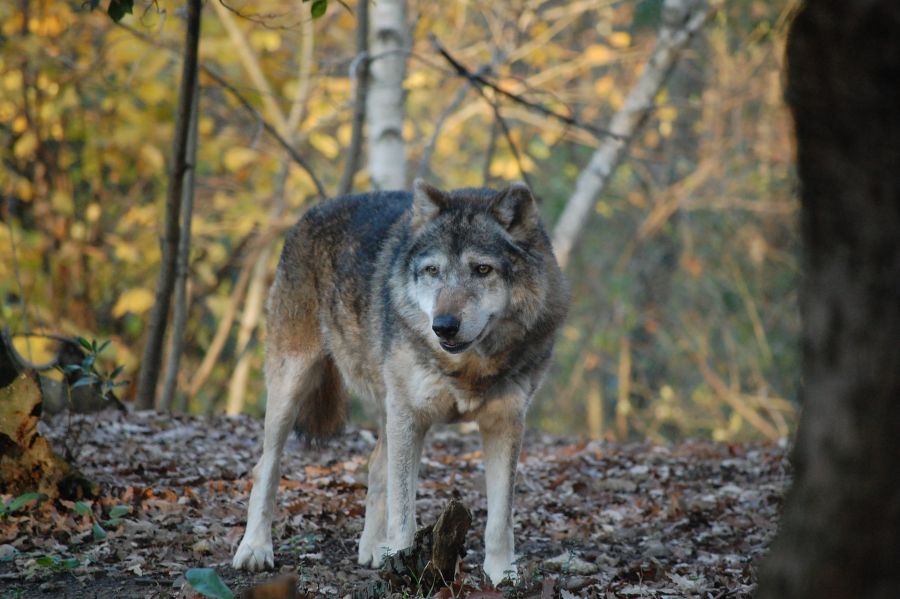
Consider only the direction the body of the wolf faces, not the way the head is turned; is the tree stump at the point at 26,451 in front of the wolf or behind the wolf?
behind

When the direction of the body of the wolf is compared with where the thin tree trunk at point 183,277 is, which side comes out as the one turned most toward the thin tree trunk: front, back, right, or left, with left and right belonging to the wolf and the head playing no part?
back

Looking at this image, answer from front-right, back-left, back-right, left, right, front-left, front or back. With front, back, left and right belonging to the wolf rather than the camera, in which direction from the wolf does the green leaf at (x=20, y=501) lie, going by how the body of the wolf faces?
back-right

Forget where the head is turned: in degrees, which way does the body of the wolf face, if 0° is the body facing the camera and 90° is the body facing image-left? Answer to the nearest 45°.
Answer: approximately 315°

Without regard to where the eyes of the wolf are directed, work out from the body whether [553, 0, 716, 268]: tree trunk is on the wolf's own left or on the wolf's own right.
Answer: on the wolf's own left

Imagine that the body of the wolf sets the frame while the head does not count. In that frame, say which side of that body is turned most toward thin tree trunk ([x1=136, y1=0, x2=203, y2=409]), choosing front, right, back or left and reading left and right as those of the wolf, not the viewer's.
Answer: back

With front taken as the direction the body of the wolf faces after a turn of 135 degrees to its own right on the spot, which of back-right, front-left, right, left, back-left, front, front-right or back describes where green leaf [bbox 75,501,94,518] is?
front

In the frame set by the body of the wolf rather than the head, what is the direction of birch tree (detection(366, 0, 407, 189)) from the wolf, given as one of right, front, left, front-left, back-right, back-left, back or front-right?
back-left

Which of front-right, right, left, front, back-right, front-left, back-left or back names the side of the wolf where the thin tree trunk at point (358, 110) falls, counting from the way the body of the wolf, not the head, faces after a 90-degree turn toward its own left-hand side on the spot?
front-left

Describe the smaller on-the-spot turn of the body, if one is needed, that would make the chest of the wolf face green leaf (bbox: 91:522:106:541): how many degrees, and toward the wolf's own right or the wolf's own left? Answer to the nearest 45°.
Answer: approximately 135° to the wolf's own right

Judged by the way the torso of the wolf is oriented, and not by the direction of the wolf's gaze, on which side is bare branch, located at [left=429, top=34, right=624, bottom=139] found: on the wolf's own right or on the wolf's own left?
on the wolf's own left
